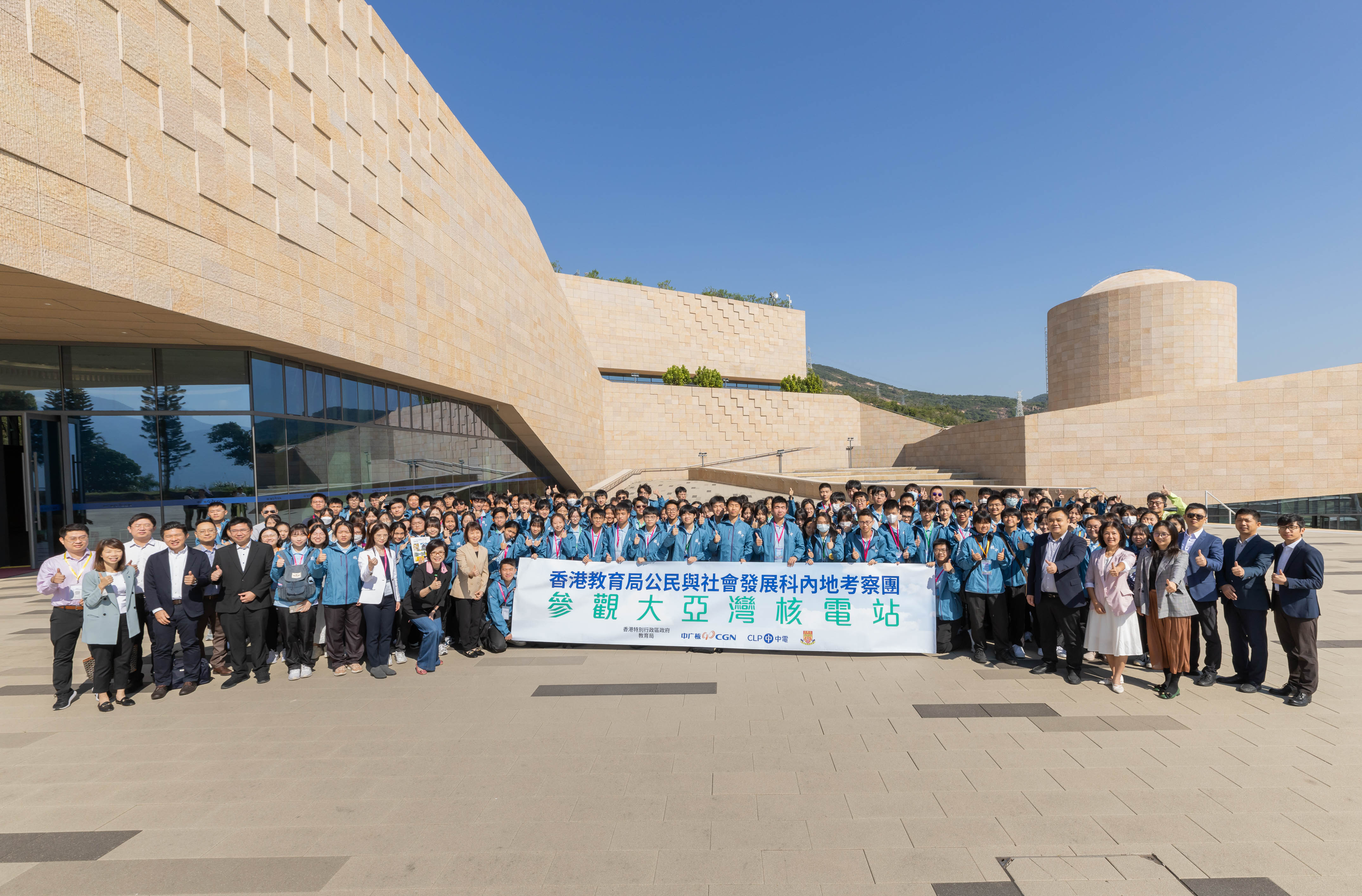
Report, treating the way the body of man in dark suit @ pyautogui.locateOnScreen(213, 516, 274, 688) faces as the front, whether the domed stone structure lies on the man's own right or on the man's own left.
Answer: on the man's own left

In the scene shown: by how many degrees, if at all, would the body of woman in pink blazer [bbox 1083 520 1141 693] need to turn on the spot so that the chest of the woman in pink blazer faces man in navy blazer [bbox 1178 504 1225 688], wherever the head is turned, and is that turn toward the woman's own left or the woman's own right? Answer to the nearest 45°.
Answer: approximately 135° to the woman's own left

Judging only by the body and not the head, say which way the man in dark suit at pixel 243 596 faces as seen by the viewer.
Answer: toward the camera

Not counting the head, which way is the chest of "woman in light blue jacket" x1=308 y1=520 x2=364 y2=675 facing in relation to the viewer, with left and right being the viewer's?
facing the viewer

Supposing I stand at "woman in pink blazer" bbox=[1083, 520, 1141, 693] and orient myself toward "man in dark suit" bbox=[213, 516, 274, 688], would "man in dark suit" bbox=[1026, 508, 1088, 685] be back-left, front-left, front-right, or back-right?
front-right

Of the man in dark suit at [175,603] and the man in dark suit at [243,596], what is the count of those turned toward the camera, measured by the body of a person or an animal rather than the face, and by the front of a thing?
2

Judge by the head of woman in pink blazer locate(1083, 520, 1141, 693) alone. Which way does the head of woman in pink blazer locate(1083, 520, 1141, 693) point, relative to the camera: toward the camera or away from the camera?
toward the camera

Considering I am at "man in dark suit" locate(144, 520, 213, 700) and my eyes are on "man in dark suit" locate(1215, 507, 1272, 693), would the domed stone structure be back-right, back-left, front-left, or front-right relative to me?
front-left

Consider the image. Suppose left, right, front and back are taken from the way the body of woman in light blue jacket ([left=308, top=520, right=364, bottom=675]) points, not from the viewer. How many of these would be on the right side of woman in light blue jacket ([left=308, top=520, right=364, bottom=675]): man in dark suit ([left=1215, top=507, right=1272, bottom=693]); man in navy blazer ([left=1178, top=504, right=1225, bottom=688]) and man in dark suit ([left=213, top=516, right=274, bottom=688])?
1

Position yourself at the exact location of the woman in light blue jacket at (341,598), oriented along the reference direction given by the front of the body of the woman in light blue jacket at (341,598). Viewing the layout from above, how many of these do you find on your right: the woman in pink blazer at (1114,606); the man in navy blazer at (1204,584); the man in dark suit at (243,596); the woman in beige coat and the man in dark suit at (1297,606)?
1

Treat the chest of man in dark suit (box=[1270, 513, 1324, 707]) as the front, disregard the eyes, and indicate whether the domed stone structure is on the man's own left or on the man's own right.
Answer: on the man's own right

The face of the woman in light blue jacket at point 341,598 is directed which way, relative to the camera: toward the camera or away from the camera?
toward the camera

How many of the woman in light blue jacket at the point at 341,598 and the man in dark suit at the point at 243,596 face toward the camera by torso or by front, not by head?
2

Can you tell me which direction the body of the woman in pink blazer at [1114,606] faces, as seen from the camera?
toward the camera
